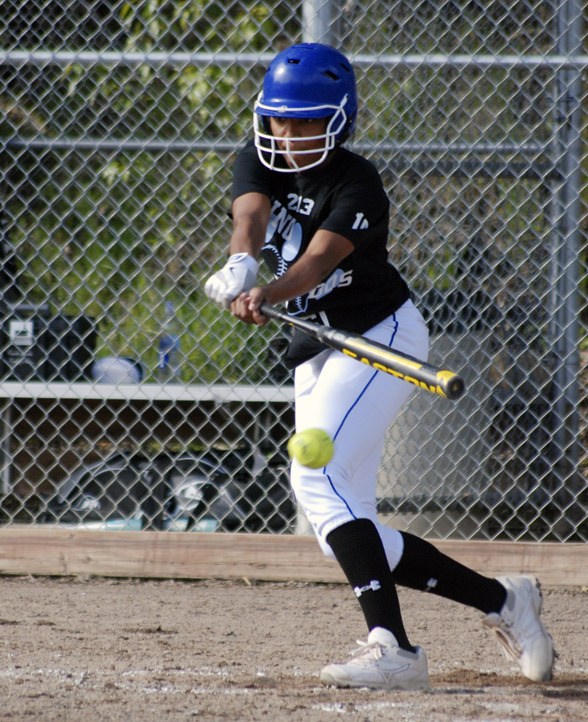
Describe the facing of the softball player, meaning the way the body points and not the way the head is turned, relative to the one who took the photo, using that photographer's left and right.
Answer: facing the viewer and to the left of the viewer

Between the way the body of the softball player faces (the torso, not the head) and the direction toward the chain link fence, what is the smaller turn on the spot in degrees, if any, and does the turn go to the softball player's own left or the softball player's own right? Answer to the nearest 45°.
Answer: approximately 135° to the softball player's own right

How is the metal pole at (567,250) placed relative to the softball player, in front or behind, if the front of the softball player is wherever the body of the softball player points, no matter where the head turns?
behind

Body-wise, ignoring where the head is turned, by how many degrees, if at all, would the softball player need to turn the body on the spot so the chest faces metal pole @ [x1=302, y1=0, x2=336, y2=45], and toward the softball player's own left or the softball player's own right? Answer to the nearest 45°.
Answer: approximately 135° to the softball player's own right
